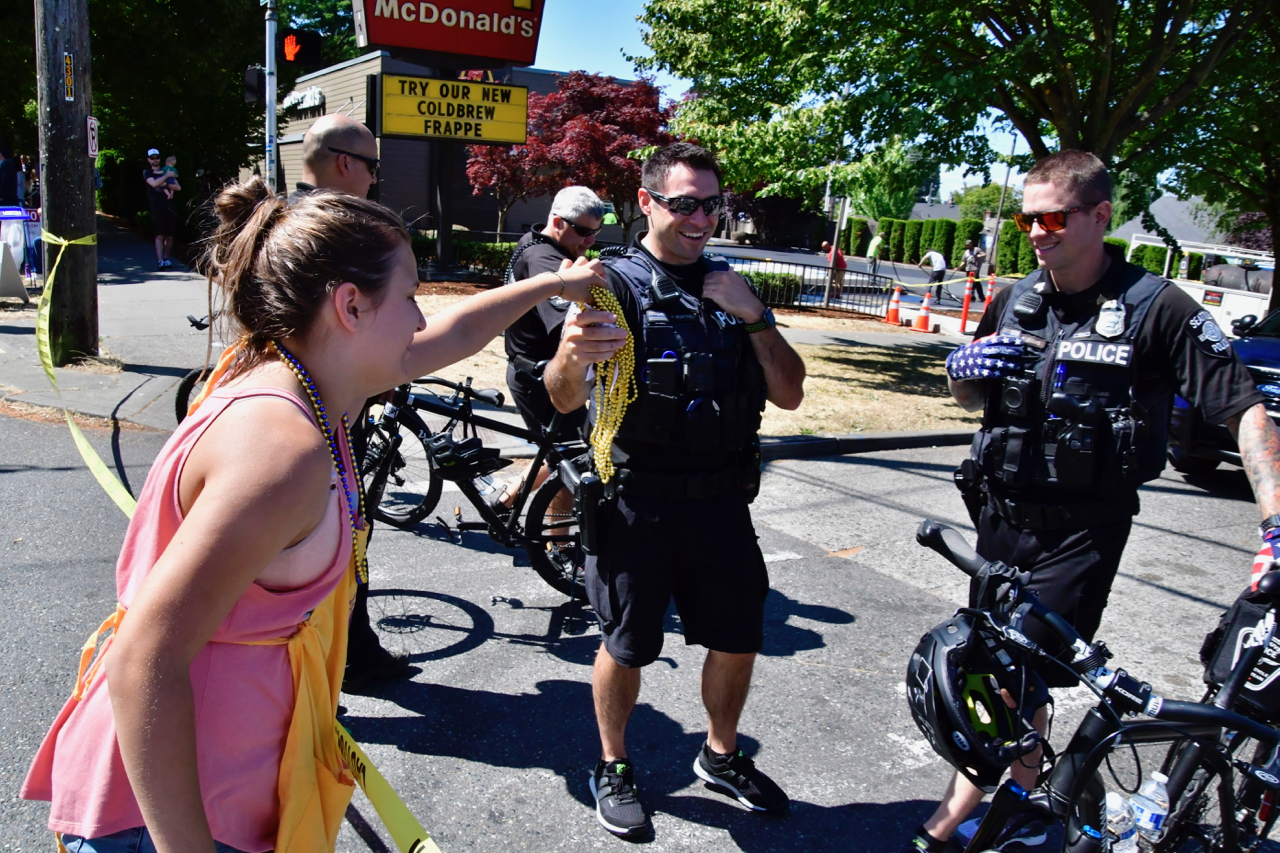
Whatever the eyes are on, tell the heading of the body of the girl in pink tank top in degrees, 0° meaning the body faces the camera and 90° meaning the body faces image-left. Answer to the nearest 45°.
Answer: approximately 270°

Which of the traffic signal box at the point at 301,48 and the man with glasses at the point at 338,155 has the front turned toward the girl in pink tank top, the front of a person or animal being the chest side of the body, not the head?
the traffic signal box

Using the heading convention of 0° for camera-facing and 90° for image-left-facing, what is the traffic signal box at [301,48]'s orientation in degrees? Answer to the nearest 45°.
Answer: approximately 0°

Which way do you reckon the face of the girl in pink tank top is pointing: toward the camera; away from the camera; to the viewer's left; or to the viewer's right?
to the viewer's right

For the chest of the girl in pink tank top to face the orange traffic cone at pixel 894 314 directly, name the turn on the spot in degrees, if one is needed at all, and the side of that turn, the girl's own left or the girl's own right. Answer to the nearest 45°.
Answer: approximately 45° to the girl's own left

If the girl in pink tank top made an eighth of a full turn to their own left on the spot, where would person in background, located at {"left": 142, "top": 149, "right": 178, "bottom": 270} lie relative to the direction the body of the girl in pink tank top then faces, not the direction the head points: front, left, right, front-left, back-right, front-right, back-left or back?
front-left

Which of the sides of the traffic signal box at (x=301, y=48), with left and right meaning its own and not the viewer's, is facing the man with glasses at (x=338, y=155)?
front

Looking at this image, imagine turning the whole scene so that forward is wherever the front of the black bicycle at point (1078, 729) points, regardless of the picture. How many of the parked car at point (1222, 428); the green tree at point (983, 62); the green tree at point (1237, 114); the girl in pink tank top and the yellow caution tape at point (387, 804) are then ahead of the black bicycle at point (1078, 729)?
2

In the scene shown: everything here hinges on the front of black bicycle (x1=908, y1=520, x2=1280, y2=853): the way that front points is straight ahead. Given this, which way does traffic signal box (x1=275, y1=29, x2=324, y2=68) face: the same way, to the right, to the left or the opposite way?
to the left

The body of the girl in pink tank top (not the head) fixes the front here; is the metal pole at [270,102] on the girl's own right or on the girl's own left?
on the girl's own left

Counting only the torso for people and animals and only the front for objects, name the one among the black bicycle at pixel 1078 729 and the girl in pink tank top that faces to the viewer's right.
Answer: the girl in pink tank top

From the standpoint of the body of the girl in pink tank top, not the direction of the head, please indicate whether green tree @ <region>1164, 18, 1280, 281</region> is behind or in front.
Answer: in front
